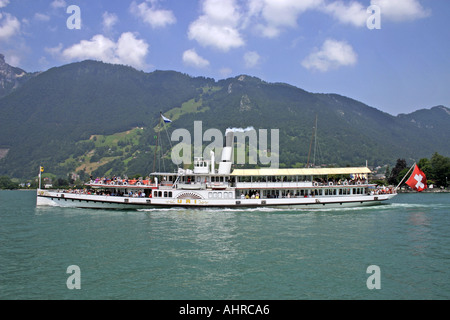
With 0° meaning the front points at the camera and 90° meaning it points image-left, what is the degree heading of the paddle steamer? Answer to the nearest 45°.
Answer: approximately 90°

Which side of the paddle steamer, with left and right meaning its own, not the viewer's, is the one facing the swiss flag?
back
